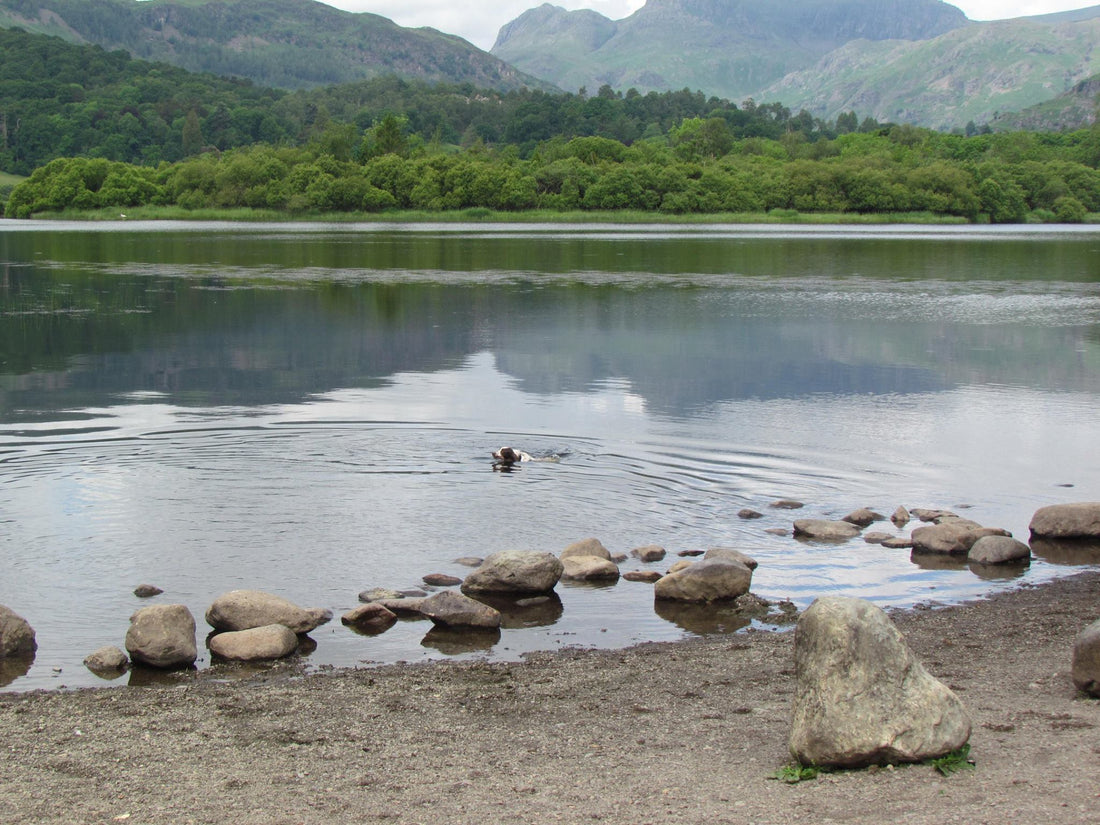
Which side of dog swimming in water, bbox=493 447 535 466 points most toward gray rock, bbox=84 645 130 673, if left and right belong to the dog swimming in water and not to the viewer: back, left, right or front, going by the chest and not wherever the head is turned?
left

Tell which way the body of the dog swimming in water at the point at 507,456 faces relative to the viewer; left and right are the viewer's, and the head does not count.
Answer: facing to the left of the viewer

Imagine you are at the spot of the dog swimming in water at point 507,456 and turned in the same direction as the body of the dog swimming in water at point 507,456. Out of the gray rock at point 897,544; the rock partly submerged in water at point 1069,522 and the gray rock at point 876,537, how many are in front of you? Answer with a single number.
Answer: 0

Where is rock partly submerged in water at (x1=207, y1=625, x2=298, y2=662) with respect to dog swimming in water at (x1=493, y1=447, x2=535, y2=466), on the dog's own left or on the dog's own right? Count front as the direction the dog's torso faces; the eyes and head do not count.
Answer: on the dog's own left

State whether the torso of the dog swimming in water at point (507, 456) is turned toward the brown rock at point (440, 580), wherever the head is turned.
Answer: no

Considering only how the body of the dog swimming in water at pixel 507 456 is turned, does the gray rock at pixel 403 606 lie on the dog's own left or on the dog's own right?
on the dog's own left

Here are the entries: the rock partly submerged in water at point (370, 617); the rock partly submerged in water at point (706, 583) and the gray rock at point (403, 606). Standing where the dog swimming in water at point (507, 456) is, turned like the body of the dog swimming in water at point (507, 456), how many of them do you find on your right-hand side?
0

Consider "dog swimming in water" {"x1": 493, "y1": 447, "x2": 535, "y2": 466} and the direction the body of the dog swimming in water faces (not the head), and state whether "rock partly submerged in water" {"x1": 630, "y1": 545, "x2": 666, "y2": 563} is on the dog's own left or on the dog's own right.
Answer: on the dog's own left

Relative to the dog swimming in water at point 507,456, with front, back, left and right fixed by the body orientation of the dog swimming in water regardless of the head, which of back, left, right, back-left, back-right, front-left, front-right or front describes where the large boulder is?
left

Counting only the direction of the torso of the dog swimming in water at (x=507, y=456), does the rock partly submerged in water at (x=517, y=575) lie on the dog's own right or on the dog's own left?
on the dog's own left

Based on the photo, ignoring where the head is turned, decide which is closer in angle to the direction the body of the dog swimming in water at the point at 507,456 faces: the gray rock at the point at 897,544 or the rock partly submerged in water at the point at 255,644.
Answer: the rock partly submerged in water

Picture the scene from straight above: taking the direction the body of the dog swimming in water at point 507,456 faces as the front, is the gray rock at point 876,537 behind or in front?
behind

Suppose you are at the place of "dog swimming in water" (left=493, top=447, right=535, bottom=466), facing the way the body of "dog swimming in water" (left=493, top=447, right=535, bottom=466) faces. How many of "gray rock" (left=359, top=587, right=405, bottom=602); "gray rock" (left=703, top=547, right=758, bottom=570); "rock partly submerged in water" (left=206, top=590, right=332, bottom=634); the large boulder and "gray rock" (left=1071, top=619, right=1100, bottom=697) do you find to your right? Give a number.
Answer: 0

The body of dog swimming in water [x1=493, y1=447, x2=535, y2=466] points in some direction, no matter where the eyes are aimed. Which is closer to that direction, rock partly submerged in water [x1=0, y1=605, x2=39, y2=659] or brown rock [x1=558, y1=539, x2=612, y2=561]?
the rock partly submerged in water

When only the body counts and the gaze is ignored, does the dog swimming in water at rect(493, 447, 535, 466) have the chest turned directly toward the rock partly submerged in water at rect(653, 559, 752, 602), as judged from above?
no

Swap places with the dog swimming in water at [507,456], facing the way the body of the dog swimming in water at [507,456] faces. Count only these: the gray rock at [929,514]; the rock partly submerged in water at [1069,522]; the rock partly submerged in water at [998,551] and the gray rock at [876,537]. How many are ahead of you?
0

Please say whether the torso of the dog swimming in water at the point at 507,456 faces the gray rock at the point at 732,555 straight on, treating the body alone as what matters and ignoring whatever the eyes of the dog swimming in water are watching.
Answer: no

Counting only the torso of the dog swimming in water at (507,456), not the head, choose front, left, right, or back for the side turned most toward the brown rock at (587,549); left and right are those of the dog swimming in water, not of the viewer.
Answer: left
